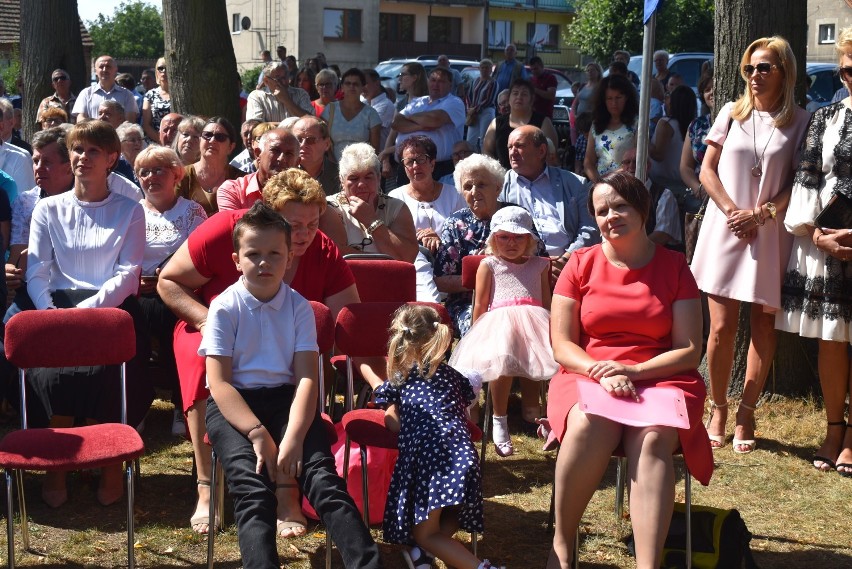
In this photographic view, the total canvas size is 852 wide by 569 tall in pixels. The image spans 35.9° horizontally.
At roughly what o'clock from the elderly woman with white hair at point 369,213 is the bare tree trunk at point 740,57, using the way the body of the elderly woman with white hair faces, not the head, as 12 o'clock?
The bare tree trunk is roughly at 9 o'clock from the elderly woman with white hair.

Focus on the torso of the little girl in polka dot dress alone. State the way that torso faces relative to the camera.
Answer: away from the camera

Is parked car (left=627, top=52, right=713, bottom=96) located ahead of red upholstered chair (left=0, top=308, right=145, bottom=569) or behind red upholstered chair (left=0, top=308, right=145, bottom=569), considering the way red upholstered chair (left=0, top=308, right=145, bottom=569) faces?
behind

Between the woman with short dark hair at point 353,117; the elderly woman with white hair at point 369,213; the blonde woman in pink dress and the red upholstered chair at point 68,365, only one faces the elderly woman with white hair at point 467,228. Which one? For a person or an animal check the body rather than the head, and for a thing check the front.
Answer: the woman with short dark hair

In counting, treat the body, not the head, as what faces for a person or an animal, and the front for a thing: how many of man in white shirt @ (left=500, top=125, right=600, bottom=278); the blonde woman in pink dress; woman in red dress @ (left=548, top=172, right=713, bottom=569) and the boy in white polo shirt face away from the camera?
0

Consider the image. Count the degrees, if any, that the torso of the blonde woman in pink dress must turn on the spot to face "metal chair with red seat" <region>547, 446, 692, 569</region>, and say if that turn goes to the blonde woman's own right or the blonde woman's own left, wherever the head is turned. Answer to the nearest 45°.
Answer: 0° — they already face it

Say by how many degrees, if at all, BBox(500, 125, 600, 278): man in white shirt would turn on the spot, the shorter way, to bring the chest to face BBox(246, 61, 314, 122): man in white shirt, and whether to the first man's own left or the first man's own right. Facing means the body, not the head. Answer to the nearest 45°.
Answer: approximately 90° to the first man's own right

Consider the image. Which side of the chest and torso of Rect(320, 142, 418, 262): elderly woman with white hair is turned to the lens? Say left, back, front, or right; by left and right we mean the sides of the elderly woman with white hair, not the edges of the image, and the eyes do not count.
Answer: front

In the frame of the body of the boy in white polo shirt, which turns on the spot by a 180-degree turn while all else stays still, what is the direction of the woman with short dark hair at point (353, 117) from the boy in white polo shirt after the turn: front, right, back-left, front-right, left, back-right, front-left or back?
front

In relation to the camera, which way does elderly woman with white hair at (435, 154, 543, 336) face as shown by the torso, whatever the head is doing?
toward the camera

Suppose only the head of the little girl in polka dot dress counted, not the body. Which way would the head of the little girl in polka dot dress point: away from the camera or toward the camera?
away from the camera

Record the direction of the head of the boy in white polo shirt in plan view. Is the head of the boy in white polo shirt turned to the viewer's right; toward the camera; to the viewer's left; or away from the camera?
toward the camera

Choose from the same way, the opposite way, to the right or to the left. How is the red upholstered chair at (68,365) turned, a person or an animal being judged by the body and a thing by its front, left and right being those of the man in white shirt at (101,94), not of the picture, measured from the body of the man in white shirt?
the same way

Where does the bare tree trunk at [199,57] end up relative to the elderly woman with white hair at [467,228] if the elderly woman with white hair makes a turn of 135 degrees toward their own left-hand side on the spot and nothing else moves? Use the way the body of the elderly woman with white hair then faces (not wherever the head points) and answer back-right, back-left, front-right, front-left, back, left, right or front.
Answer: left

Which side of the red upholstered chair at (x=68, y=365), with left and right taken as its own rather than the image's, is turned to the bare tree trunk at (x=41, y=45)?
back

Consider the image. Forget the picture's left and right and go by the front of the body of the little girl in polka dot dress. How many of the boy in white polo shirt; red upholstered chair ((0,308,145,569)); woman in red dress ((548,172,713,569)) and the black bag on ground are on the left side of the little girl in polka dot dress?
2

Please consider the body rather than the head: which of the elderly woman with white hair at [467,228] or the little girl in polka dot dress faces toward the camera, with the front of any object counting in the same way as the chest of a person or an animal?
the elderly woman with white hair

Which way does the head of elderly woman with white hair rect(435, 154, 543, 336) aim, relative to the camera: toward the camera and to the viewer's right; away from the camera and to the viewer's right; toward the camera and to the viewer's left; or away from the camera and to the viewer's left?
toward the camera and to the viewer's left
